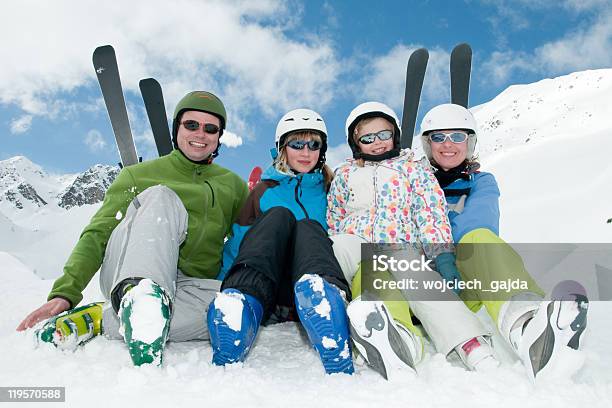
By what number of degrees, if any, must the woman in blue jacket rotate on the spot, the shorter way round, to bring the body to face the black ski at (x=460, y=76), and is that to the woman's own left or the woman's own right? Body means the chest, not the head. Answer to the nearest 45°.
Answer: approximately 180°

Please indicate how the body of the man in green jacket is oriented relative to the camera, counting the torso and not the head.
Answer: toward the camera

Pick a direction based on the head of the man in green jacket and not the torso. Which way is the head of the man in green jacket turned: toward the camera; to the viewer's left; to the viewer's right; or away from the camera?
toward the camera

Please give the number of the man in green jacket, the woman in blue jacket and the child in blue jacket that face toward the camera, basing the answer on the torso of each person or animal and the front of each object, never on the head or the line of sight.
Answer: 3

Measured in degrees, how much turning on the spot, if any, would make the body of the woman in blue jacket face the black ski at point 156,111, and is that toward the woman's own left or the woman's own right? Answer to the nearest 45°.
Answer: approximately 135° to the woman's own right

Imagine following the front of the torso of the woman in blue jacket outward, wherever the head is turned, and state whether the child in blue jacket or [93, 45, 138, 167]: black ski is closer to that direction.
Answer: the child in blue jacket

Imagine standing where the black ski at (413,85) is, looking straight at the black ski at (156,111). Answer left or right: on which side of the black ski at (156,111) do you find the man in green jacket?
left

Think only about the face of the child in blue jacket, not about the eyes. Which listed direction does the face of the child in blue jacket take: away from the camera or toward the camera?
toward the camera

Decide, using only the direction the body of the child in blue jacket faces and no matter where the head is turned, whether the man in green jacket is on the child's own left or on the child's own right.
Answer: on the child's own right

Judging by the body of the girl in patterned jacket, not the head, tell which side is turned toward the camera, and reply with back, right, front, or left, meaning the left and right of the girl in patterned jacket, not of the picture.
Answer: front

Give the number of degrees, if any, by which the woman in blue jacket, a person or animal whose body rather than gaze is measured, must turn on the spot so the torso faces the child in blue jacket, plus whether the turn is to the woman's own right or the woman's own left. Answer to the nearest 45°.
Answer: approximately 45° to the woman's own right

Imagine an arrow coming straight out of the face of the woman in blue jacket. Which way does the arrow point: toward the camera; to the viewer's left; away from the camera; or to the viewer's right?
toward the camera

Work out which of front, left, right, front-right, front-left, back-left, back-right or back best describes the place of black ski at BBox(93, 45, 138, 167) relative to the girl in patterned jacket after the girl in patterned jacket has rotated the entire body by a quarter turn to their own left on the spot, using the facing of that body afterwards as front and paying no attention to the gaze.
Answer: back-left

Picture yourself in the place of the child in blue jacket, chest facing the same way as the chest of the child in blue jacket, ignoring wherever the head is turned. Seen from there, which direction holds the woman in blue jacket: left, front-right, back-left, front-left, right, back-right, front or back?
left

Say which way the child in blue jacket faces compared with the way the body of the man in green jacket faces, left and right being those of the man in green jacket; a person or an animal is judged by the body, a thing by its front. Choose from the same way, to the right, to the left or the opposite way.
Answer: the same way

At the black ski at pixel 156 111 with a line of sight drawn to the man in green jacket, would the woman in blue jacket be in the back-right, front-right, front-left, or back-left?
front-left

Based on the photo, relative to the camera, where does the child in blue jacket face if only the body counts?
toward the camera

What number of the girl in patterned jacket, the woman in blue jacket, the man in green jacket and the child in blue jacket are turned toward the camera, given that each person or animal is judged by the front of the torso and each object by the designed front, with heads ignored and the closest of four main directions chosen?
4

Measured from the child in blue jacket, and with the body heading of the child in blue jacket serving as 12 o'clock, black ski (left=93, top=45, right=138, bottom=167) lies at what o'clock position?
The black ski is roughly at 5 o'clock from the child in blue jacket.

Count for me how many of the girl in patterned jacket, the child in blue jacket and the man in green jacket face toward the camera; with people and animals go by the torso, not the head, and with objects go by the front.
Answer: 3
